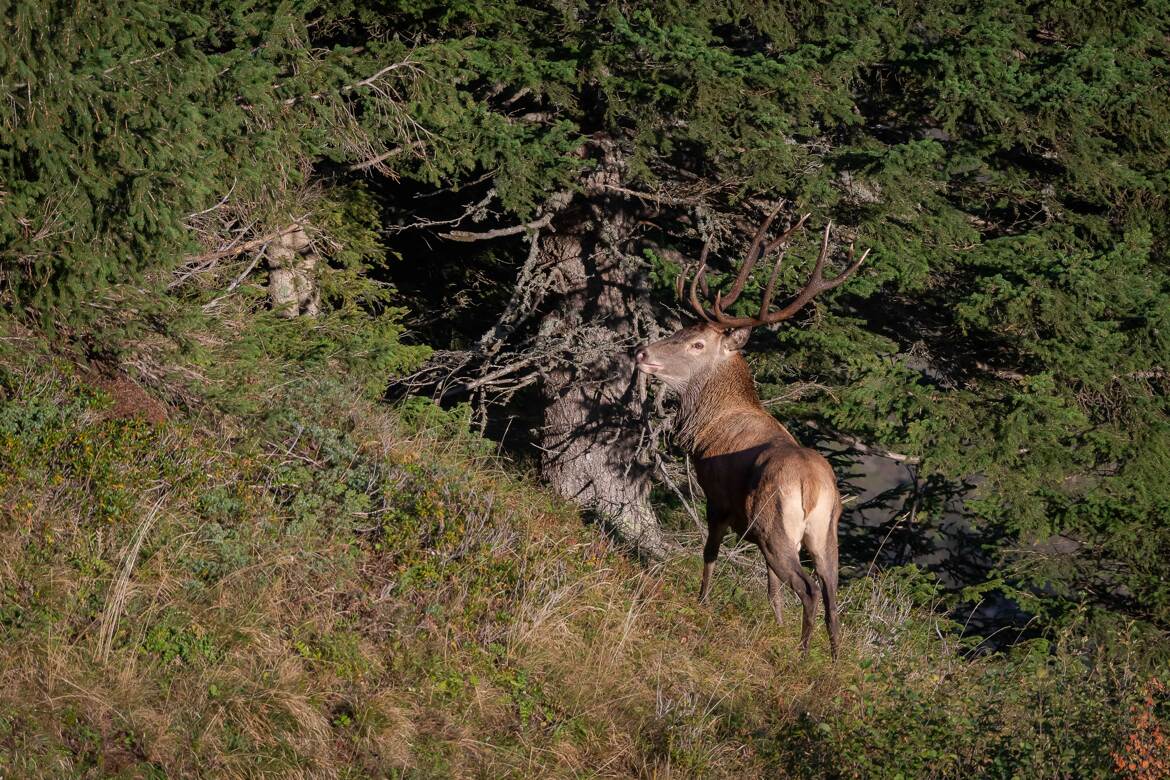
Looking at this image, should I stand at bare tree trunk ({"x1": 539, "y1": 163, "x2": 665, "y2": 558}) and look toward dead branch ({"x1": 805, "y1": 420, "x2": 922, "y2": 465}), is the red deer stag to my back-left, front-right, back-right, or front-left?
front-right

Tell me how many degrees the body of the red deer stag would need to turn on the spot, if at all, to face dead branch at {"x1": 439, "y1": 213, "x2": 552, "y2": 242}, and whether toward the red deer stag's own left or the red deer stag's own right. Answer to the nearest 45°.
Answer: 0° — it already faces it

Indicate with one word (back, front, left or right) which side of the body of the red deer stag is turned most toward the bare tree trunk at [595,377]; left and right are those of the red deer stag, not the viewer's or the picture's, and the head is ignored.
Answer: front

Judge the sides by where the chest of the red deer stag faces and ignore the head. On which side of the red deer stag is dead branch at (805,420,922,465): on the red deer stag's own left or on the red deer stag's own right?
on the red deer stag's own right

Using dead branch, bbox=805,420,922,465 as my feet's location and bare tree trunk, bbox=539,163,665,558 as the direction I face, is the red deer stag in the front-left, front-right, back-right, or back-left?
front-left

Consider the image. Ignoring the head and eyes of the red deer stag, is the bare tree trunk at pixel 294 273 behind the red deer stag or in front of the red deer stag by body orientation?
in front

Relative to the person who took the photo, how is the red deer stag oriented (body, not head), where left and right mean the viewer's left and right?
facing away from the viewer and to the left of the viewer

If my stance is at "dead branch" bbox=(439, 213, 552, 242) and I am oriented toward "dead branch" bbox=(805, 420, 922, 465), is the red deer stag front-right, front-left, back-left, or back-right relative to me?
front-right

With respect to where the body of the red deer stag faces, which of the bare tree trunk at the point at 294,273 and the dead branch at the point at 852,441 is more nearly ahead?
the bare tree trunk
